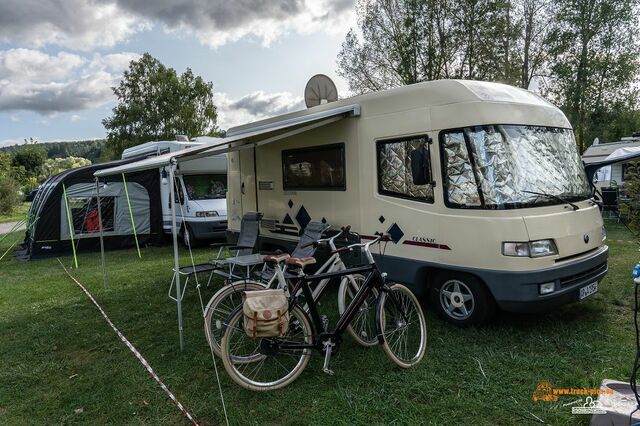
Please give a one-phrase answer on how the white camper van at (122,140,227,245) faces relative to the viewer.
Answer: facing the viewer and to the right of the viewer

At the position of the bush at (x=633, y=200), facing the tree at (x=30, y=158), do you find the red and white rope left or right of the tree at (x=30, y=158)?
left

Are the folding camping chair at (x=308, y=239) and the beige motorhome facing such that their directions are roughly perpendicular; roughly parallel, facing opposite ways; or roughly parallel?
roughly perpendicular

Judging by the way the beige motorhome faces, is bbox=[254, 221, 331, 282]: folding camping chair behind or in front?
behind

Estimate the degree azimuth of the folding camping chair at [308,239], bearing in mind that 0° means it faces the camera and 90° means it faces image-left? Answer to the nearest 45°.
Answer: approximately 45°

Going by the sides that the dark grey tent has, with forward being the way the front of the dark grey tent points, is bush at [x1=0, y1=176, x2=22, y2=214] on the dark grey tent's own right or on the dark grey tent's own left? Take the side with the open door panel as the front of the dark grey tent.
on the dark grey tent's own right

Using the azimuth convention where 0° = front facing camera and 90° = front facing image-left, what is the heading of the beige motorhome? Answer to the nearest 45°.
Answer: approximately 315°

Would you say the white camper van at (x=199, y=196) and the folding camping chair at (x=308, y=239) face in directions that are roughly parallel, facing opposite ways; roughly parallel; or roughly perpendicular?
roughly perpendicular

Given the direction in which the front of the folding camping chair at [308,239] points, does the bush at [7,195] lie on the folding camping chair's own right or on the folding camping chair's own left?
on the folding camping chair's own right

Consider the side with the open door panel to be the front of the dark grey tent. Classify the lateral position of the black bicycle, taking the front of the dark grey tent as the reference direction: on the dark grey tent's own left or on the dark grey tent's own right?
on the dark grey tent's own left
